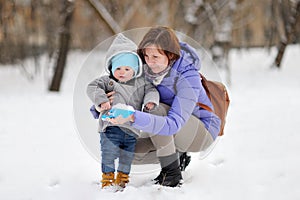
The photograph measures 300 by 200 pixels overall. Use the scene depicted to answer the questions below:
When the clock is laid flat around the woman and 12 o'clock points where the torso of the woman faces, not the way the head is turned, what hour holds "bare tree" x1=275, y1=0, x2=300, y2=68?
The bare tree is roughly at 5 o'clock from the woman.

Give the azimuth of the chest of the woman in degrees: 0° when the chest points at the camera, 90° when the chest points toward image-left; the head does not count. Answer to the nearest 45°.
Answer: approximately 45°
